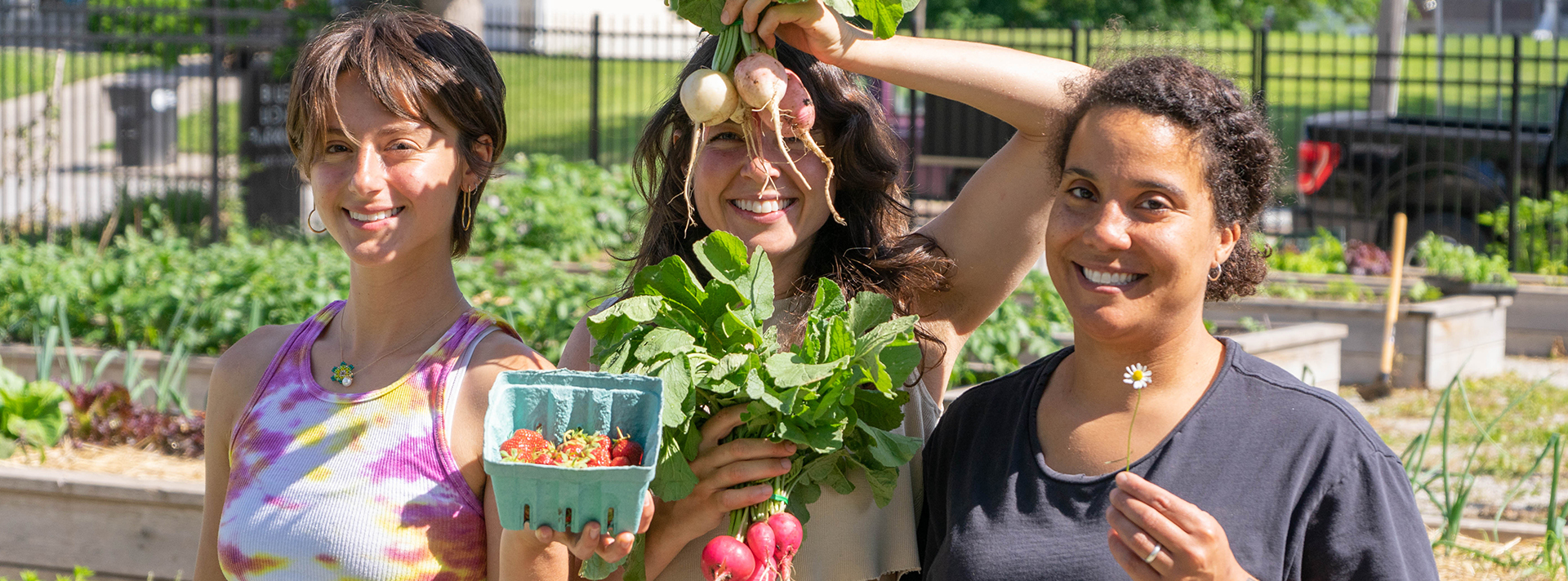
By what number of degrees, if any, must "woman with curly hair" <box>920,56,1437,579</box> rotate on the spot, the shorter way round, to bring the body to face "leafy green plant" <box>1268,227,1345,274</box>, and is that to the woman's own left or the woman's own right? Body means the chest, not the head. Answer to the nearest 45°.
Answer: approximately 135° to the woman's own right

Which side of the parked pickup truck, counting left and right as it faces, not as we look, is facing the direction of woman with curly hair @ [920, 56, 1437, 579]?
right

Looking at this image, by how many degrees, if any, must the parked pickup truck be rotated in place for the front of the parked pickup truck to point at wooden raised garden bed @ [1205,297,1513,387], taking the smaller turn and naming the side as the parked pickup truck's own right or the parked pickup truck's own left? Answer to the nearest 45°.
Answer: approximately 90° to the parked pickup truck's own right

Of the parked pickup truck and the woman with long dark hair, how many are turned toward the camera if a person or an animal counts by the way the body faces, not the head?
1

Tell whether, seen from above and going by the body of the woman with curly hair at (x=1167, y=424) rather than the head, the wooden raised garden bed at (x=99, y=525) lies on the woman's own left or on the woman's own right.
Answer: on the woman's own right

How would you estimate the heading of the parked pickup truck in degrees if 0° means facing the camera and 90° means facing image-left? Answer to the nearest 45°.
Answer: approximately 270°

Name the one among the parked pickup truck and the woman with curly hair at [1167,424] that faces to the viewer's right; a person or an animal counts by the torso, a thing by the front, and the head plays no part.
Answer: the parked pickup truck

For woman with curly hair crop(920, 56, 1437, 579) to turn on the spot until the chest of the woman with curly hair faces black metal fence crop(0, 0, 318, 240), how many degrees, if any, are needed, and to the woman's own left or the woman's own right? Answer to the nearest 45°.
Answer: approximately 90° to the woman's own right
